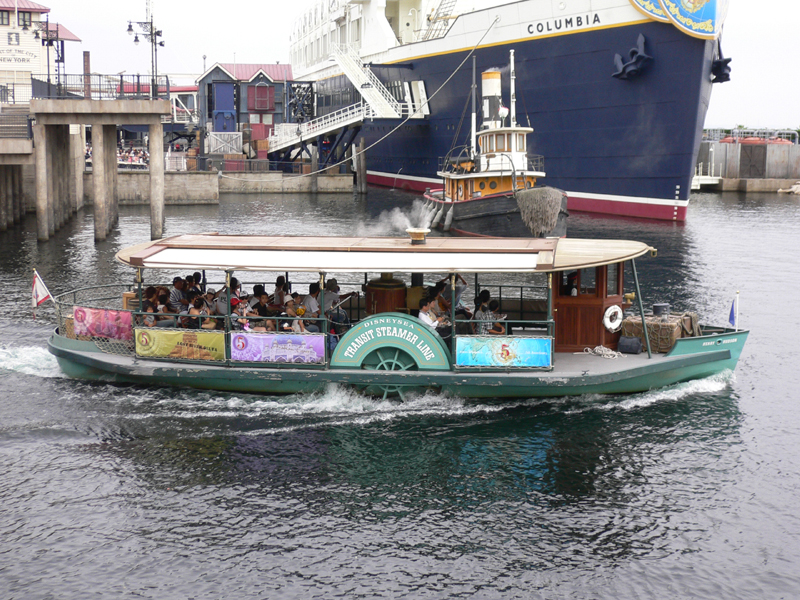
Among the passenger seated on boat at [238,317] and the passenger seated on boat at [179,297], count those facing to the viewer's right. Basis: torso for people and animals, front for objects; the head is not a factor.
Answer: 2

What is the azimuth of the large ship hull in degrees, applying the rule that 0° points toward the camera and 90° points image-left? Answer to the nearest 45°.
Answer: approximately 315°

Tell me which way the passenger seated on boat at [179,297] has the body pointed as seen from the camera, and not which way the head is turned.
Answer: to the viewer's right

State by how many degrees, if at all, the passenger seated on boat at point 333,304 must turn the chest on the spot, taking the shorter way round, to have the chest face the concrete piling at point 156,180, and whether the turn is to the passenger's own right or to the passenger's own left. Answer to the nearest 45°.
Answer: approximately 90° to the passenger's own left

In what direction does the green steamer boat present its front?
to the viewer's right

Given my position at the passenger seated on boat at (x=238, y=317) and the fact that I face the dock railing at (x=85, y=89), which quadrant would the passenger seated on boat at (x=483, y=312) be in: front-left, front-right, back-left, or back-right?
back-right

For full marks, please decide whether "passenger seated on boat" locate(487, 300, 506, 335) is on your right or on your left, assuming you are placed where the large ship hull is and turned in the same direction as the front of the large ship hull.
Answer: on your right

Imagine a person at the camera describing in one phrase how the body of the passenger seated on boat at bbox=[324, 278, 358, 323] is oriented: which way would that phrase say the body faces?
to the viewer's right

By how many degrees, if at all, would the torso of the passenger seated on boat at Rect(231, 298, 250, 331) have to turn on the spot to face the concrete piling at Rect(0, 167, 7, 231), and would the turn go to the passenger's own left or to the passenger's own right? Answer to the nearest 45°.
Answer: approximately 90° to the passenger's own left
